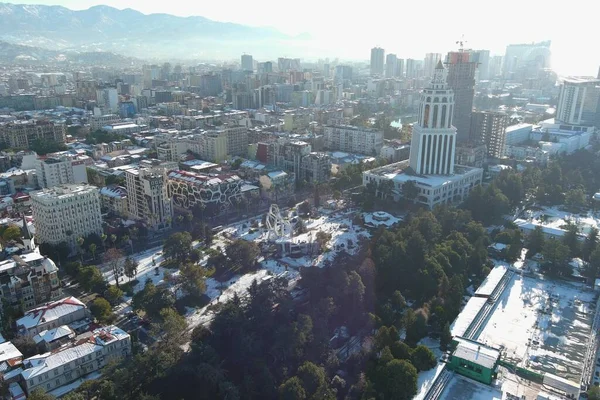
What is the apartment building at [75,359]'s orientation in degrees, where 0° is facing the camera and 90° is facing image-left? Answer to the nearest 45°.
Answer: approximately 315°

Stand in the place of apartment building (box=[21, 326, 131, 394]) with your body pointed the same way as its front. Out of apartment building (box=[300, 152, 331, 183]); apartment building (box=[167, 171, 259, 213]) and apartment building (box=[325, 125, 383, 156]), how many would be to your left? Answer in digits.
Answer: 3

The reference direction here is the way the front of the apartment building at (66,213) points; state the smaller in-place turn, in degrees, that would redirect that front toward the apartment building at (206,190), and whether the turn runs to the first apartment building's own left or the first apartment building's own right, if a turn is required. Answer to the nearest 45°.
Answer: approximately 45° to the first apartment building's own left

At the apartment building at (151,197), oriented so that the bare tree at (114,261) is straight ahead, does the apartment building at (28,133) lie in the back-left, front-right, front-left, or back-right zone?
back-right

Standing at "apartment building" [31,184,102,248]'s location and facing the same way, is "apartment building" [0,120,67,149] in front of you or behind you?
behind

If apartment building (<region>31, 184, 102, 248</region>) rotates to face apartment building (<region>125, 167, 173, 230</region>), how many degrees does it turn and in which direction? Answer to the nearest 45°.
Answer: approximately 45° to its left

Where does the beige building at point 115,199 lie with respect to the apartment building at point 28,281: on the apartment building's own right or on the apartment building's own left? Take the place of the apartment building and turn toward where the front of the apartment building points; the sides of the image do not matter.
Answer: on the apartment building's own left

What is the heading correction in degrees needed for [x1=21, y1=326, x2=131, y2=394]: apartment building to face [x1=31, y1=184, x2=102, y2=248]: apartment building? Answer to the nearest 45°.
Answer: approximately 135° to its left

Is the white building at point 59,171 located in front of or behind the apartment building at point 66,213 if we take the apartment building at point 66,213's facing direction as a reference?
behind

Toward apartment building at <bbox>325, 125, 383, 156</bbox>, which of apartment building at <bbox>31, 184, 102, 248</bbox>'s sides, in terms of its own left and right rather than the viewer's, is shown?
left

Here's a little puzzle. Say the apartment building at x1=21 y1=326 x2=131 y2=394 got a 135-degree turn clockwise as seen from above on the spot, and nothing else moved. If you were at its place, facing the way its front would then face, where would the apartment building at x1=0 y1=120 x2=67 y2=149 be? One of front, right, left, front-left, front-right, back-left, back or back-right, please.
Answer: right

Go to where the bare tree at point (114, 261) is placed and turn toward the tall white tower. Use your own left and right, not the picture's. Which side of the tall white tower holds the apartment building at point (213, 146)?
left

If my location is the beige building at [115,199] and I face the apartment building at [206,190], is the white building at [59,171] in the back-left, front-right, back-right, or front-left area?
back-left

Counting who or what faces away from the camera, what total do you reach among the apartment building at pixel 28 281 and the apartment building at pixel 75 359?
0

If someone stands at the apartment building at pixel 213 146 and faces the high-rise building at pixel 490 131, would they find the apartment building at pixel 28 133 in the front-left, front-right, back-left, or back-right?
back-left

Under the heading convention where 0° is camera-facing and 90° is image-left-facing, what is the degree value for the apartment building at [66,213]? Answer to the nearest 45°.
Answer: approximately 315°

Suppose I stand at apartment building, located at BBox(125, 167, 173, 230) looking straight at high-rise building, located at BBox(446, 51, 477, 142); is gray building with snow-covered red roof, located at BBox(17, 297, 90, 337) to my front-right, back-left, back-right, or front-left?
back-right

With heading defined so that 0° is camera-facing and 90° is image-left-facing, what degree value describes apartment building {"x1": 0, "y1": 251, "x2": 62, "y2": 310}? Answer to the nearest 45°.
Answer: approximately 315°
